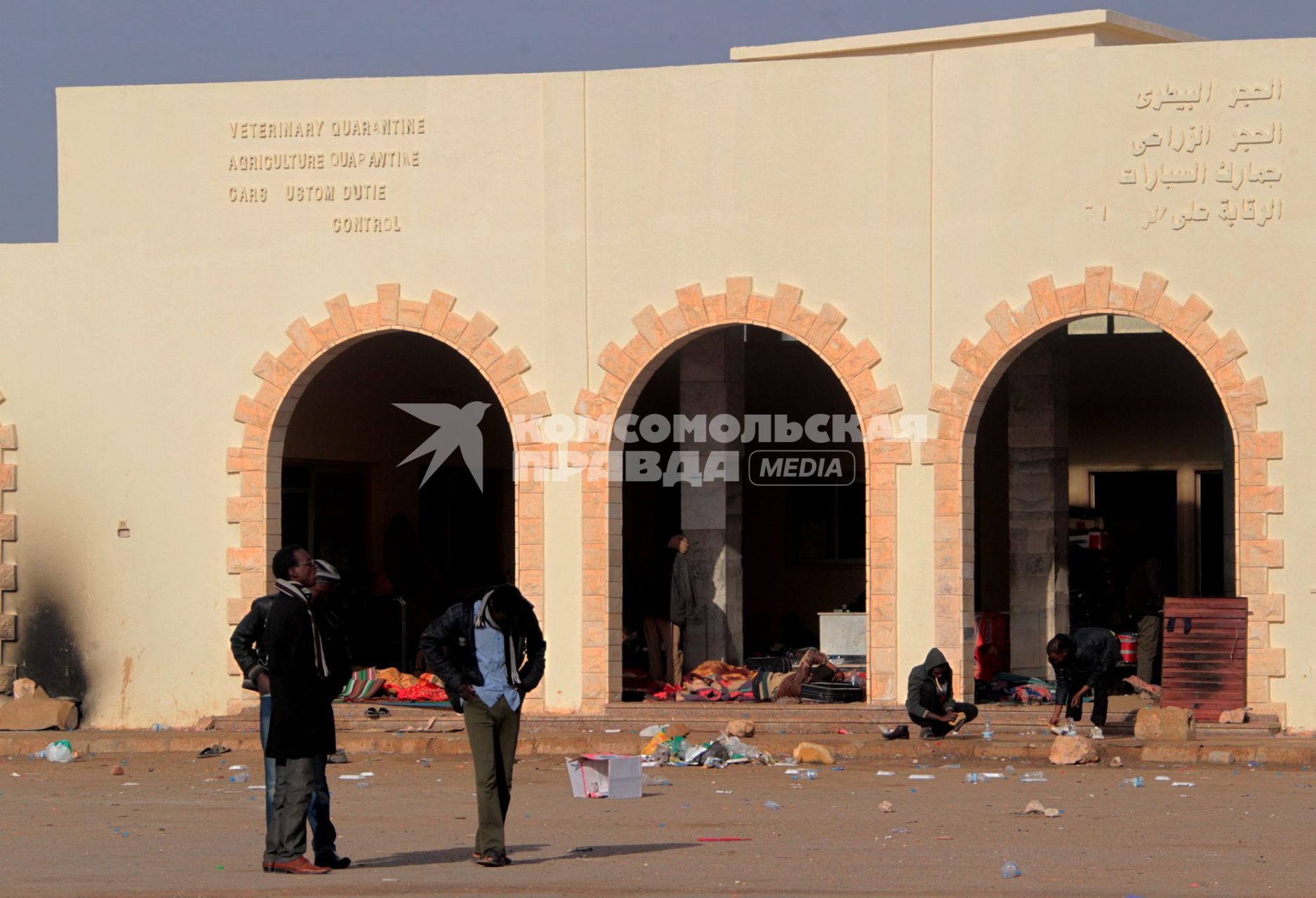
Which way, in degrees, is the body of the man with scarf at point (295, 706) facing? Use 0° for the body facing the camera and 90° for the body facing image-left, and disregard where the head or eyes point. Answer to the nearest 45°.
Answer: approximately 270°

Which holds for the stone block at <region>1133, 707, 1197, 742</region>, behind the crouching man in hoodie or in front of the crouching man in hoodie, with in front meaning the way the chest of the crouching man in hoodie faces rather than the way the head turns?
in front

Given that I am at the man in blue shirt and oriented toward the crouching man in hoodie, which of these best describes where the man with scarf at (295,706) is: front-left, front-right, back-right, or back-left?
back-left

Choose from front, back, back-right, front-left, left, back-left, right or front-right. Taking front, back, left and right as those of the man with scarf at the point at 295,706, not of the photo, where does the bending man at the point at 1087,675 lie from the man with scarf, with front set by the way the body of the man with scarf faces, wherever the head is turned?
front-left

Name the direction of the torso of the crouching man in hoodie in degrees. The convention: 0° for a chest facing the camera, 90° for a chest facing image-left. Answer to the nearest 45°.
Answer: approximately 315°

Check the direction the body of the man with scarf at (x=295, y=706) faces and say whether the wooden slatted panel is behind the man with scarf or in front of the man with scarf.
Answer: in front

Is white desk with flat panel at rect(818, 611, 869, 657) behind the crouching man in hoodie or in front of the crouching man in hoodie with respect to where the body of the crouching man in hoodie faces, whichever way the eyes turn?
behind

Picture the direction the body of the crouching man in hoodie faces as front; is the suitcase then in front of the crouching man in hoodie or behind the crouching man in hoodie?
behind

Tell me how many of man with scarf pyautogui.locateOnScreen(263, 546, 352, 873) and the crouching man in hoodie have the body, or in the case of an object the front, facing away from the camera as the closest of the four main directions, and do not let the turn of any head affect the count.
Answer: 0

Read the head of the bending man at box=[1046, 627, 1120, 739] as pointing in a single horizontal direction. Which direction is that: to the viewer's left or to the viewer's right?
to the viewer's left

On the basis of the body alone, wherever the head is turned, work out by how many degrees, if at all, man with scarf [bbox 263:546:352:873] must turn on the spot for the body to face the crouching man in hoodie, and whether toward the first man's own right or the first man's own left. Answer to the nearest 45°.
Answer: approximately 45° to the first man's own left

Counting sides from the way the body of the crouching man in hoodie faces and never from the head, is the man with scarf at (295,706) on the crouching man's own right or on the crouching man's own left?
on the crouching man's own right

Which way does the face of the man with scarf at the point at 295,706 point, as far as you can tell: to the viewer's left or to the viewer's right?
to the viewer's right
